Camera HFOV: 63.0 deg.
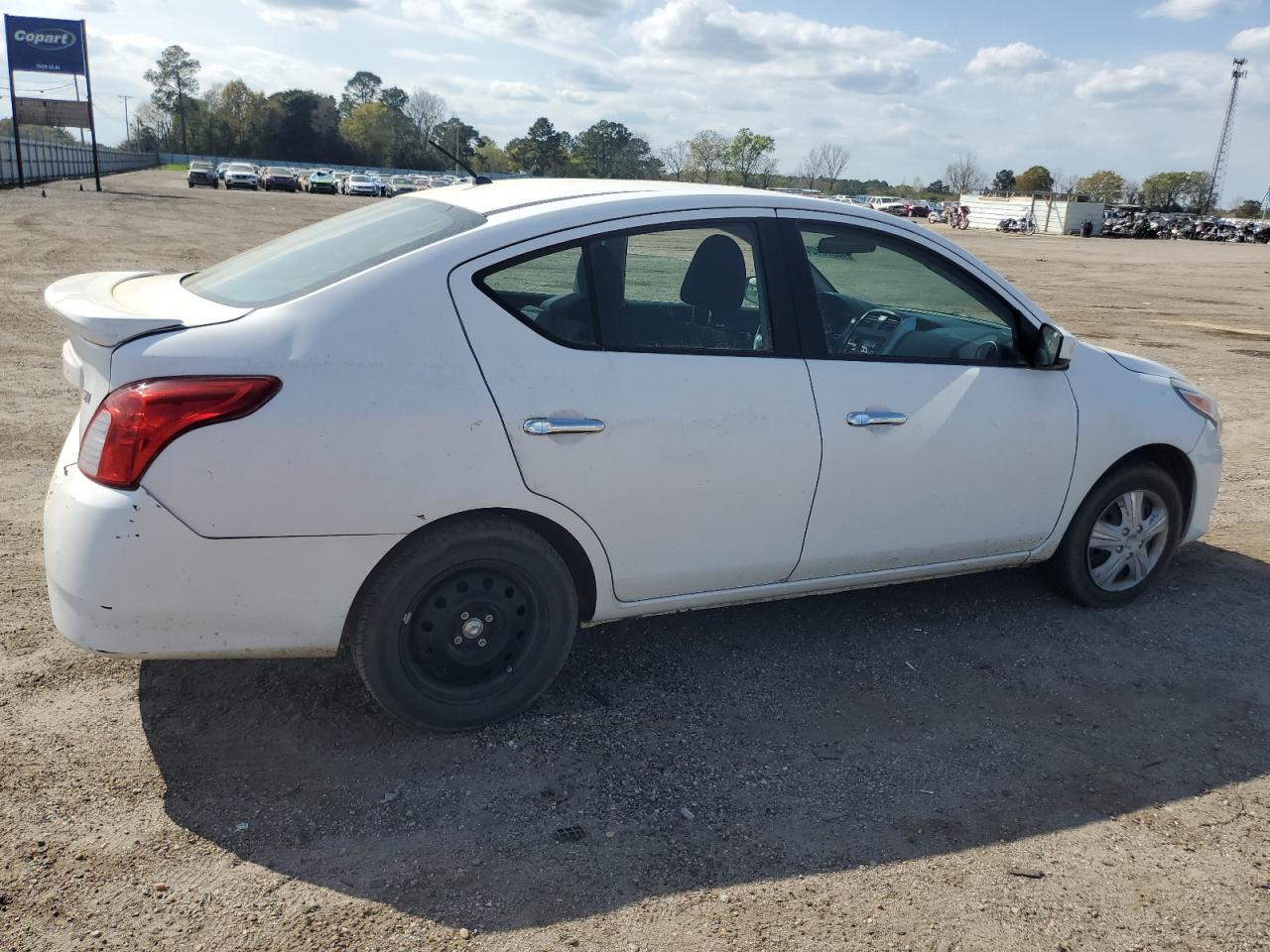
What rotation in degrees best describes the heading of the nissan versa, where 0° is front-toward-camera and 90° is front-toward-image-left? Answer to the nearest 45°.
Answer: approximately 225°
